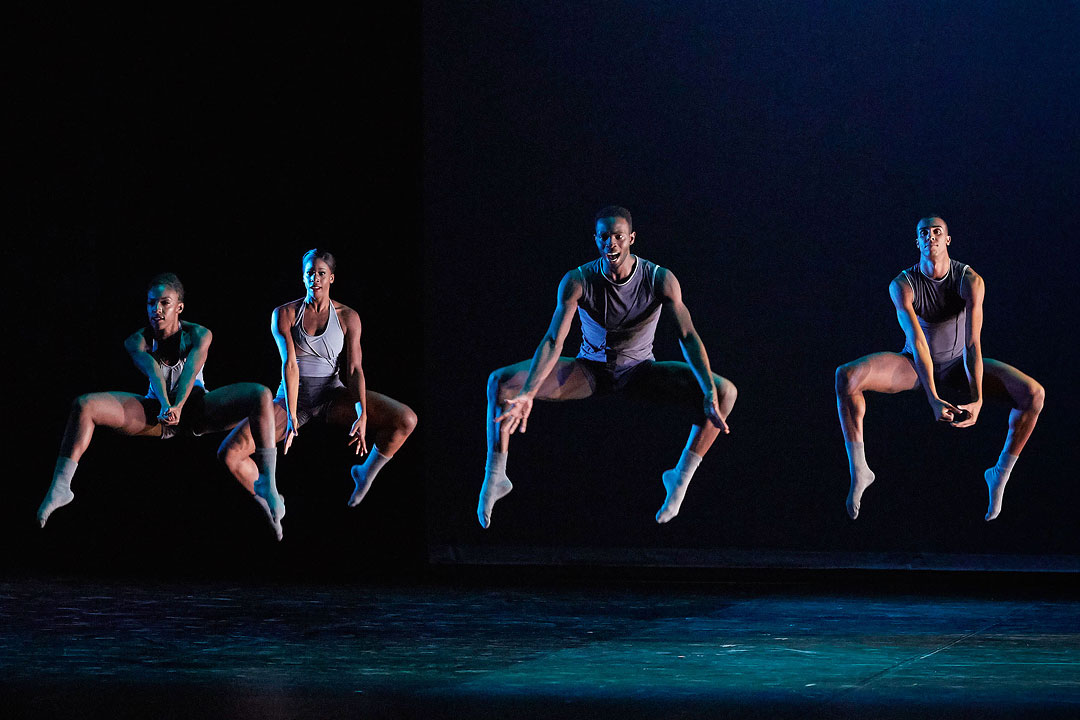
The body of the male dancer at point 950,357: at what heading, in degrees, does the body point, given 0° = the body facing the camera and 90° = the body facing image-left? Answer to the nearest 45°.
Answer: approximately 0°

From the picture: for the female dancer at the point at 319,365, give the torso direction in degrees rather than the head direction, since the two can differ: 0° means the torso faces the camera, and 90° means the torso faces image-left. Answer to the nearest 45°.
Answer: approximately 0°

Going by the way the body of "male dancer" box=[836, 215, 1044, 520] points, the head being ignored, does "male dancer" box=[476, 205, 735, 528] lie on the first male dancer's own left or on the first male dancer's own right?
on the first male dancer's own right

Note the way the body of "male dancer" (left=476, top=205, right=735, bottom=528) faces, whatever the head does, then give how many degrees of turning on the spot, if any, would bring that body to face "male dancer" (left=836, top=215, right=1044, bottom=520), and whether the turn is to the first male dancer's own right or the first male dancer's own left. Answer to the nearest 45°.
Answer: approximately 90° to the first male dancer's own left

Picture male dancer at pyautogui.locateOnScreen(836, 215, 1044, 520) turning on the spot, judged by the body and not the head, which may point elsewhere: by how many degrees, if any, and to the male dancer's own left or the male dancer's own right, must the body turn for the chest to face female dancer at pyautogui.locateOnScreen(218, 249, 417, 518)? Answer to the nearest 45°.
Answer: approximately 90° to the male dancer's own right

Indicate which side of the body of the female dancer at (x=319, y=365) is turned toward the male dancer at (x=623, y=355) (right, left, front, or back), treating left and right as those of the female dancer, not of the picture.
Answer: left

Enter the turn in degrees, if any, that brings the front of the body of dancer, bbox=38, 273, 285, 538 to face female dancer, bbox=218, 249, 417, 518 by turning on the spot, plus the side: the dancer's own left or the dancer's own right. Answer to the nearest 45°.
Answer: approximately 90° to the dancer's own left

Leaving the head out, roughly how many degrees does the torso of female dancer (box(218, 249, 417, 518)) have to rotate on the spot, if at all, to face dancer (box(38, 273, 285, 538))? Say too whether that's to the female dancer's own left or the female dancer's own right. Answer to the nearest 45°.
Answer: approximately 90° to the female dancer's own right
